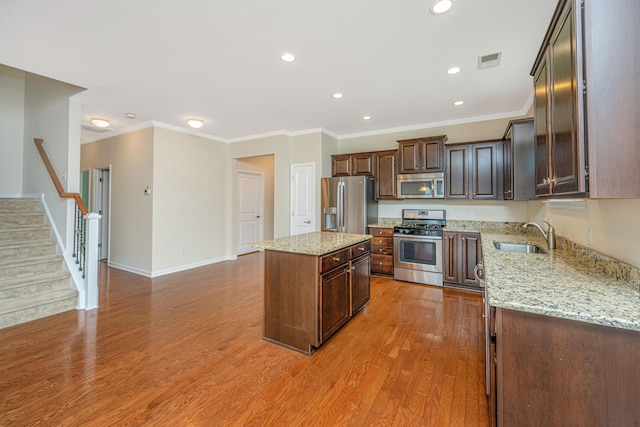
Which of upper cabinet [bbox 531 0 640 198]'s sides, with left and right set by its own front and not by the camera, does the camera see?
left

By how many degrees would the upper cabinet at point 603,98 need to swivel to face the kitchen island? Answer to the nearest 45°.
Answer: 0° — it already faces it

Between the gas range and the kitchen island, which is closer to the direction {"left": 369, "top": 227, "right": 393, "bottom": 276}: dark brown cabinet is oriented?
the kitchen island

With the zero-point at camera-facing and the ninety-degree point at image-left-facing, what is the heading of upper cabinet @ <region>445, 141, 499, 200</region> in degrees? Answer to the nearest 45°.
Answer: approximately 0°

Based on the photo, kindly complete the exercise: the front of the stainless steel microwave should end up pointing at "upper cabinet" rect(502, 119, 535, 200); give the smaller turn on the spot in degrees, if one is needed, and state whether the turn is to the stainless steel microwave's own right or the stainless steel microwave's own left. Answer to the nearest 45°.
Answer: approximately 45° to the stainless steel microwave's own left

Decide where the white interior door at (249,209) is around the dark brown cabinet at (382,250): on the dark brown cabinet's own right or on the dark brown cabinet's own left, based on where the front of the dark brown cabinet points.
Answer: on the dark brown cabinet's own right

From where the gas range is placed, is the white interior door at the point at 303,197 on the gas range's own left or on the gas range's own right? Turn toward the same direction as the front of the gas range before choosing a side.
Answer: on the gas range's own right
